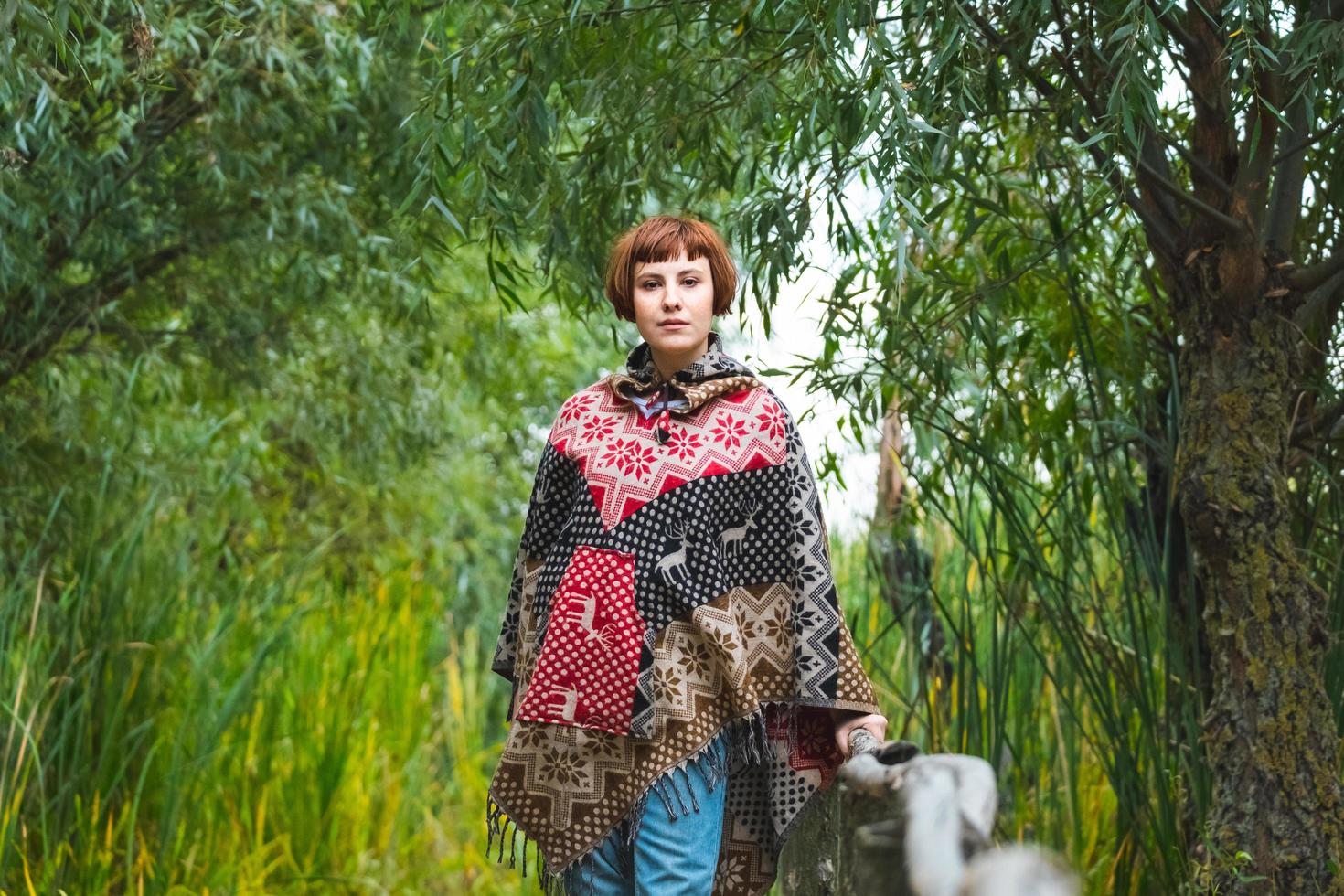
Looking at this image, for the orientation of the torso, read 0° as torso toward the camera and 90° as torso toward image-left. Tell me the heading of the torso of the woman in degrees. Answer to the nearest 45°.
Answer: approximately 0°

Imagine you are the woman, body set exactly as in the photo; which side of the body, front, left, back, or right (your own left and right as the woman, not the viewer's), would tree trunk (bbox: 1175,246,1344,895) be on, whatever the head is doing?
left
